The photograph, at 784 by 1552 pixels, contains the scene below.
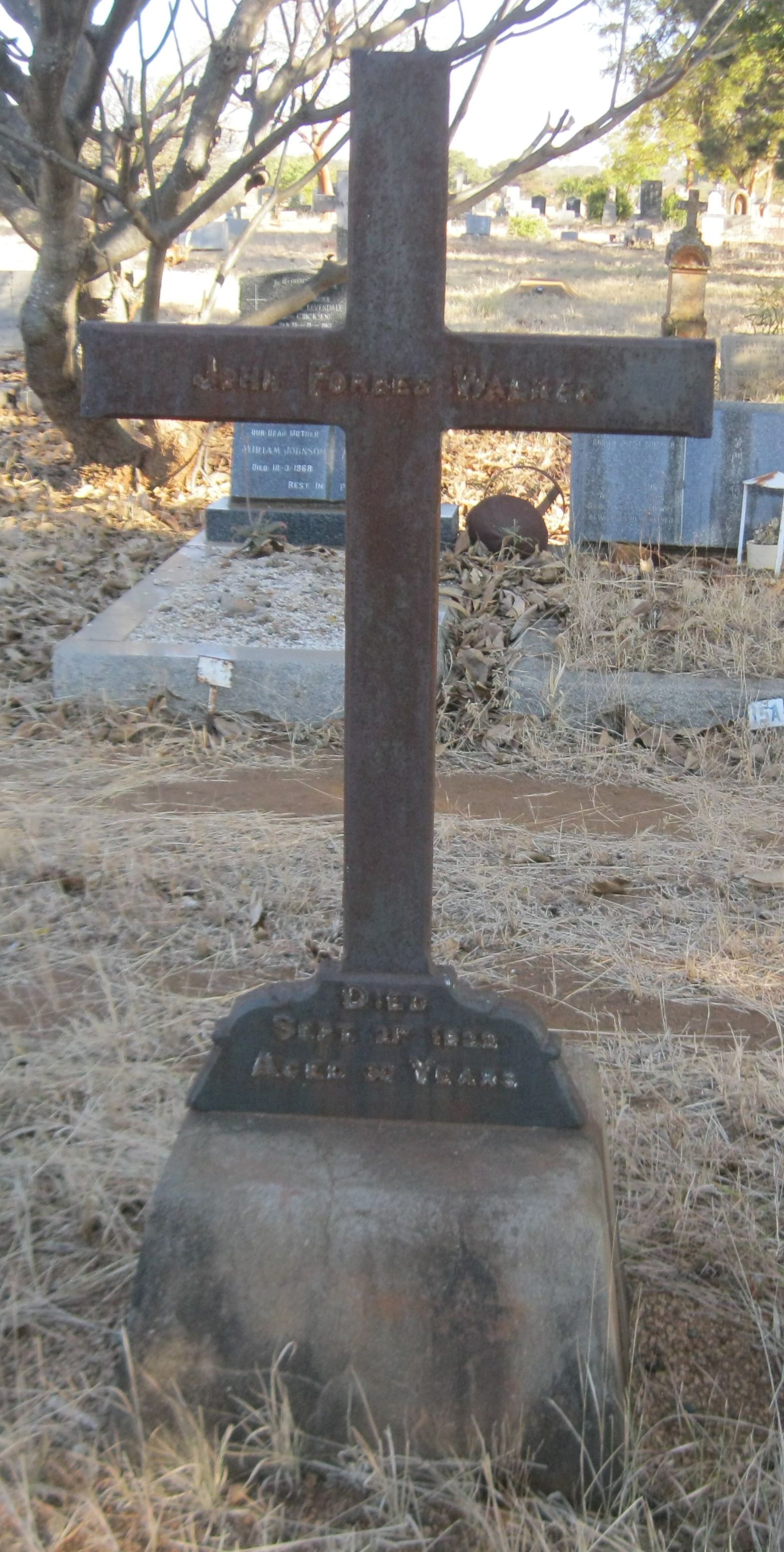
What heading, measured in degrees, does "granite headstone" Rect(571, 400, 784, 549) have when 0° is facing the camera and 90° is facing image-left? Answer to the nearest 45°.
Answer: approximately 0°

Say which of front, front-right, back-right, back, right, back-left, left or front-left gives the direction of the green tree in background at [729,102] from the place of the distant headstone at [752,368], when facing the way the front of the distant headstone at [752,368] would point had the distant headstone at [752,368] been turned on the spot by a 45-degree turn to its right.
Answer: back-right

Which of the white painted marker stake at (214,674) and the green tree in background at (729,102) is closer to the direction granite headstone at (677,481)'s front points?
the white painted marker stake

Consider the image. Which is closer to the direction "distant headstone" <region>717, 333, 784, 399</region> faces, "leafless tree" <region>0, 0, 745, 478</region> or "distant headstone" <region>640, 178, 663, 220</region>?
the leafless tree

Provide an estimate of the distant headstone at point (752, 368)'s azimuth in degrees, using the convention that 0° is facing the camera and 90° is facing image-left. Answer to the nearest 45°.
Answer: approximately 0°

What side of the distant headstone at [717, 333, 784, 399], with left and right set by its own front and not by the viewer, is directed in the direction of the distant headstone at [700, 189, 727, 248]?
back

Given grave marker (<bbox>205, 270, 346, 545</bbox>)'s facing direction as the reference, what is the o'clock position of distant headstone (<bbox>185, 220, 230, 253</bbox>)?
The distant headstone is roughly at 6 o'clock from the grave marker.

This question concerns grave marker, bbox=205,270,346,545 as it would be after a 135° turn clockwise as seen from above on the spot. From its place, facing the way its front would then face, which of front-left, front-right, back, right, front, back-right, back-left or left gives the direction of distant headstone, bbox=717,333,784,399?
right

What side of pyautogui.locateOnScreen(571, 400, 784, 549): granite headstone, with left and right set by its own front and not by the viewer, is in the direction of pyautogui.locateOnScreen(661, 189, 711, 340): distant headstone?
back
